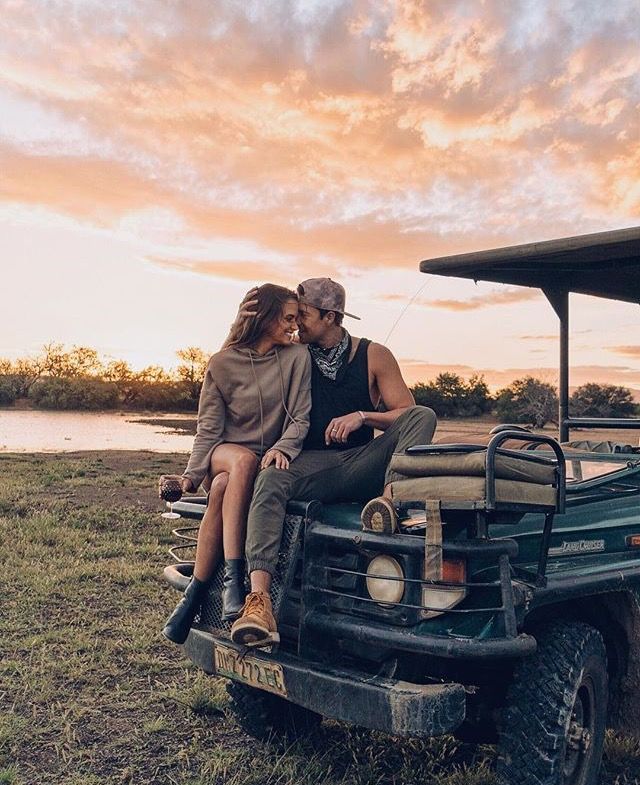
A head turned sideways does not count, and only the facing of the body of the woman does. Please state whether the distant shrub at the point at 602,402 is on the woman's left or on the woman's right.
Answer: on the woman's left

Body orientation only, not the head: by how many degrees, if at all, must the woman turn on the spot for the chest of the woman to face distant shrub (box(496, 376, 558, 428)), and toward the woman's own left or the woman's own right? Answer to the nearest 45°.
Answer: approximately 135° to the woman's own left

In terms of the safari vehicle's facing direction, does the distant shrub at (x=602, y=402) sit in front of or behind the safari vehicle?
behind

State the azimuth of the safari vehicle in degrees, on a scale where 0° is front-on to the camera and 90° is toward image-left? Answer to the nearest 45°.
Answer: approximately 45°

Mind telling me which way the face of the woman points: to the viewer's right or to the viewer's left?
to the viewer's right

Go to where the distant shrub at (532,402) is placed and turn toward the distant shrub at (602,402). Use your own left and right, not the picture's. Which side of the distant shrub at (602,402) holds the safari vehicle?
right

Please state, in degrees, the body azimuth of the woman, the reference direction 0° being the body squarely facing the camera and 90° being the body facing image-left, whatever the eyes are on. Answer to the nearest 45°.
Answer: approximately 0°
